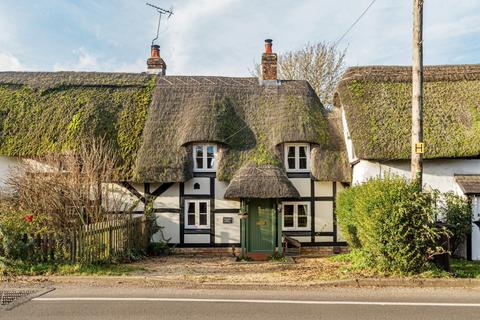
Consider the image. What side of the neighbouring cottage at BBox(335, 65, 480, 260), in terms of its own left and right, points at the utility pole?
front

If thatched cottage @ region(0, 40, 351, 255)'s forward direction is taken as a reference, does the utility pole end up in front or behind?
in front

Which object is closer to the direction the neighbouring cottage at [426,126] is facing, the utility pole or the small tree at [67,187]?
the utility pole

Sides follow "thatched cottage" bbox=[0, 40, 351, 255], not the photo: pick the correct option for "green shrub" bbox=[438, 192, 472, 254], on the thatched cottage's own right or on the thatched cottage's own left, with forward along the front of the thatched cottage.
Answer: on the thatched cottage's own left

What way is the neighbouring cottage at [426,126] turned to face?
toward the camera

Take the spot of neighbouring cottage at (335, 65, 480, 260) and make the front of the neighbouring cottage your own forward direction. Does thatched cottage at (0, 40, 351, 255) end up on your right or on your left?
on your right

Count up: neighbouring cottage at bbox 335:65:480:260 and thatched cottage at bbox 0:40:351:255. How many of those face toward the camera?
2

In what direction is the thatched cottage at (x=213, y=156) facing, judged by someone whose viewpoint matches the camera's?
facing the viewer

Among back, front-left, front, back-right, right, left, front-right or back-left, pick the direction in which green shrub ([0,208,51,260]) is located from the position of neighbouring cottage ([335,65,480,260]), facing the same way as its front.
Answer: front-right
